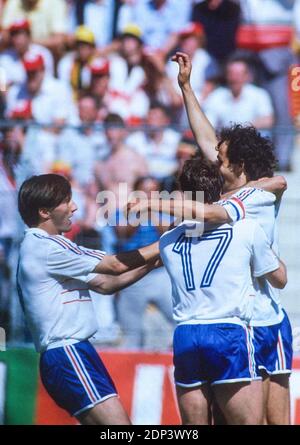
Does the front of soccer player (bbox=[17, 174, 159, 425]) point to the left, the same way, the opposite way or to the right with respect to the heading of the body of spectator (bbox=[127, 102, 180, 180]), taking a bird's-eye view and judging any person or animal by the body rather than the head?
to the left

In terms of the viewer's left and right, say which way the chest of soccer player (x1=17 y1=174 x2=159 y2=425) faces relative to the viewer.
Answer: facing to the right of the viewer

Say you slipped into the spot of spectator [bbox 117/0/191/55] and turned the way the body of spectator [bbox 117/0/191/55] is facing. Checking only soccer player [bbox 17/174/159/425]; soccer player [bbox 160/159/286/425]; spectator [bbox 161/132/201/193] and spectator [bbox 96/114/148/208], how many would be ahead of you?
4

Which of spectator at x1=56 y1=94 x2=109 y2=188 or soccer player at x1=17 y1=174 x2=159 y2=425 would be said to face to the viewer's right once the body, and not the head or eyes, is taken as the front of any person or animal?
the soccer player

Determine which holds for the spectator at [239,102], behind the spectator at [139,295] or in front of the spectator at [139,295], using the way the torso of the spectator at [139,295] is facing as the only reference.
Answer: behind

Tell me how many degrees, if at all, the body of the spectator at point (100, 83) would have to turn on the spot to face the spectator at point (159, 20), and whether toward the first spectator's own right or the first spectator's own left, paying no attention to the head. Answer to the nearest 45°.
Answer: approximately 135° to the first spectator's own left

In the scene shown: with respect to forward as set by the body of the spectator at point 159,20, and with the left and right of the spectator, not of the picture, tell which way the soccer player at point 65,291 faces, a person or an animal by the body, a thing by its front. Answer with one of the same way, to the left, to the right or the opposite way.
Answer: to the left
